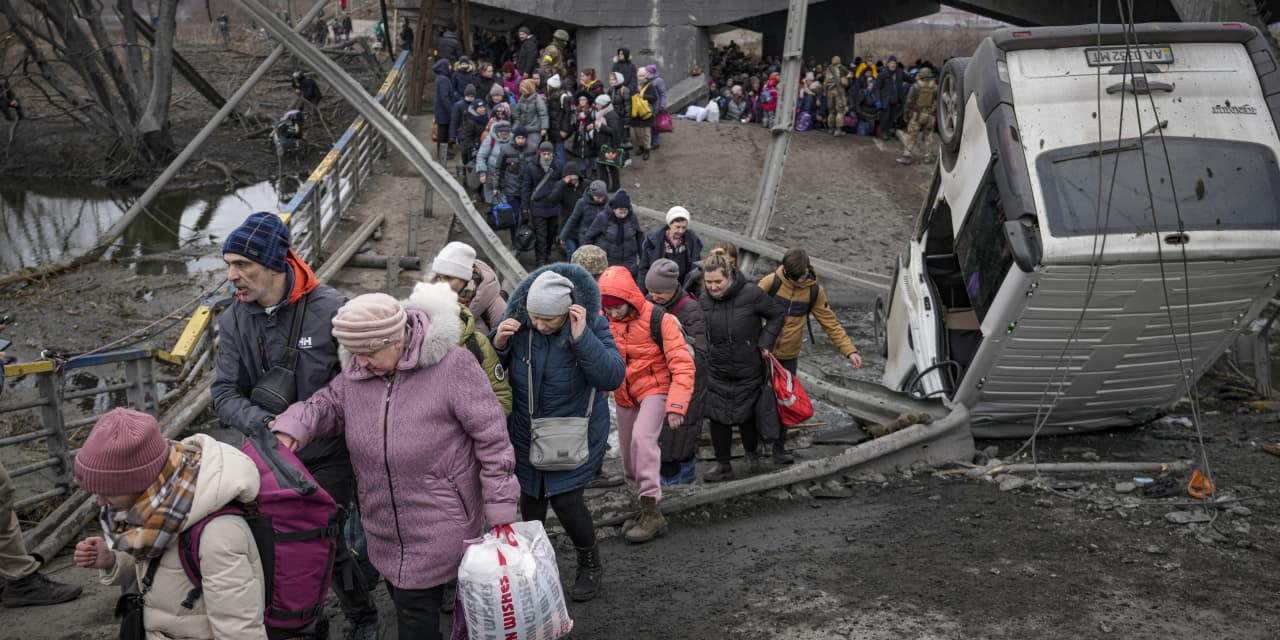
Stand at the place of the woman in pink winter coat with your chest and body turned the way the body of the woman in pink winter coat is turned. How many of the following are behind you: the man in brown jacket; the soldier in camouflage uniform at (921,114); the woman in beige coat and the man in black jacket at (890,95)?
3

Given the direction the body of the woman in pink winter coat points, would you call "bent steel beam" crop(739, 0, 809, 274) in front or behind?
behind

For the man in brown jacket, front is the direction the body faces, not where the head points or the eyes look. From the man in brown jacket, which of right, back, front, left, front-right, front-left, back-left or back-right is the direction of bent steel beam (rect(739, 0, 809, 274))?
back

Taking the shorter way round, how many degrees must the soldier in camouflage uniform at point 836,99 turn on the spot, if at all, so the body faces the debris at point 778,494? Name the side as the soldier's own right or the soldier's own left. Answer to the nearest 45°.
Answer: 0° — they already face it

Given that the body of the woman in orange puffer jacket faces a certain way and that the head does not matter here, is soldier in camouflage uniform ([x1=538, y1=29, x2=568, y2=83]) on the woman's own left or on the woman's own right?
on the woman's own right

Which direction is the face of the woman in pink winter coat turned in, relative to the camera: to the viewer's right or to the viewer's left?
to the viewer's left

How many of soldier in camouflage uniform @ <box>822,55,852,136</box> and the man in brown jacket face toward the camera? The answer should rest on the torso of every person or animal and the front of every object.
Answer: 2

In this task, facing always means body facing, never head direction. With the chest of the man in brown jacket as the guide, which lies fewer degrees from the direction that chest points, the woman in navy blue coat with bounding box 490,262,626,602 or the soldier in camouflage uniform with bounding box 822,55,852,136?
the woman in navy blue coat

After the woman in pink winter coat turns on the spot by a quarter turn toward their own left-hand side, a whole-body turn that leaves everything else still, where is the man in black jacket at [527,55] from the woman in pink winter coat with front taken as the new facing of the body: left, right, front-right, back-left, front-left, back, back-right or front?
back-left

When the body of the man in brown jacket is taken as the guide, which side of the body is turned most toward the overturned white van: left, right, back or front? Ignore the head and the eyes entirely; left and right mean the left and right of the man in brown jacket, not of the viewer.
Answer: left

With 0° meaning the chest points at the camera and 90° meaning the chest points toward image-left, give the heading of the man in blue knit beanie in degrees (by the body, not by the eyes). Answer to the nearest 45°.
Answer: approximately 45°
